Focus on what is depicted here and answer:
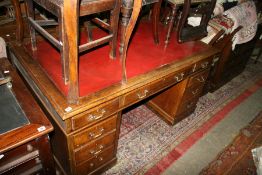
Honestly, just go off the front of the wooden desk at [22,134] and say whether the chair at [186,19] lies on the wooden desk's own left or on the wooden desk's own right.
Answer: on the wooden desk's own left

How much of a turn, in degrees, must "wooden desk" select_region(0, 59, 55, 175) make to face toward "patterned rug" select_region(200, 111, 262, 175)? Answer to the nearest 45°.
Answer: approximately 45° to its left

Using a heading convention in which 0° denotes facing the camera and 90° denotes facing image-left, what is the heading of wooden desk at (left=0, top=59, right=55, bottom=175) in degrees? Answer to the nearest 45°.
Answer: approximately 315°
